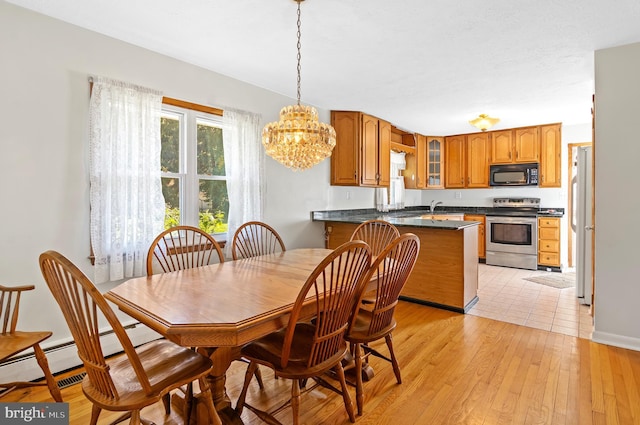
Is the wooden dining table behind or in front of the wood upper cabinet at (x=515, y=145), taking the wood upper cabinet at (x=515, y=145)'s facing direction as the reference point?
in front

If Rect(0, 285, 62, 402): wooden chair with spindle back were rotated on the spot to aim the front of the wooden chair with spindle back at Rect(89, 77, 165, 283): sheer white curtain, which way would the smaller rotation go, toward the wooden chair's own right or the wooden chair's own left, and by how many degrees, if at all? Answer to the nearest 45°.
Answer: approximately 90° to the wooden chair's own left

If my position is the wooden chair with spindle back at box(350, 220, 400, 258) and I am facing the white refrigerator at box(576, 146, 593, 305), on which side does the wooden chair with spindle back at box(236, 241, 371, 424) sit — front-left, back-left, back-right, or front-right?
back-right

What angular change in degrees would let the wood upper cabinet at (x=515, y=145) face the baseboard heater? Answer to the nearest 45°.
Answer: approximately 45° to its right

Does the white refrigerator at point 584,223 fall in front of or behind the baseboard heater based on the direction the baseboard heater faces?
in front

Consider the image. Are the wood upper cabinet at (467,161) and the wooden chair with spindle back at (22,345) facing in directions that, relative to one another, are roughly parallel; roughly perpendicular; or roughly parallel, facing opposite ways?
roughly perpendicular

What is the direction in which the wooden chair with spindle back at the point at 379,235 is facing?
toward the camera

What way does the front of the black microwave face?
toward the camera

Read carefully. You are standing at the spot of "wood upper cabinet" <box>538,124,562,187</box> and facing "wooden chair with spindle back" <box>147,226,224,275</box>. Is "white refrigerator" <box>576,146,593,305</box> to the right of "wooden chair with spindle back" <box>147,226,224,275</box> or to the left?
left

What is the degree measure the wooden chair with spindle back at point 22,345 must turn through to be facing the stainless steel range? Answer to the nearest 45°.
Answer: approximately 45° to its left

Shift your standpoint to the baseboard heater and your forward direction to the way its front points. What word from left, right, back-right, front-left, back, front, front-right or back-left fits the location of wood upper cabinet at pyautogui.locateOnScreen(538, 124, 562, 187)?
front-left

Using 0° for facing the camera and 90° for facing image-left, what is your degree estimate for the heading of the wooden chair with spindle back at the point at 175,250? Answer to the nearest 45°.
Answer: approximately 315°

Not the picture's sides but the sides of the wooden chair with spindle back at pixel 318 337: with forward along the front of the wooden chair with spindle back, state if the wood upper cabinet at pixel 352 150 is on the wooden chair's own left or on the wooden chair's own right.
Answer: on the wooden chair's own right

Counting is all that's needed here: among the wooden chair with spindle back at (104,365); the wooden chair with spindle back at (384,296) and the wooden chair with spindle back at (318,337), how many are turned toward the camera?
0

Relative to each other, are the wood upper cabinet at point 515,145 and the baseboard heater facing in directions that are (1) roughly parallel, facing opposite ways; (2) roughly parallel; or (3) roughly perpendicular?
roughly perpendicular
